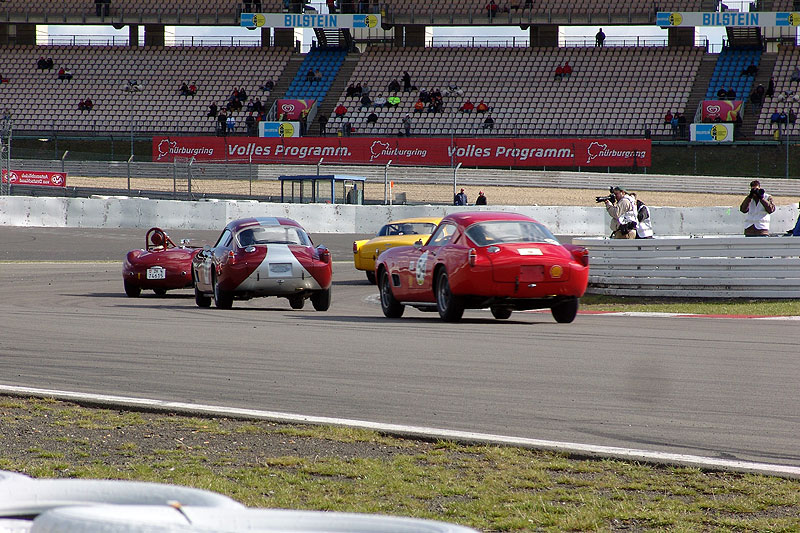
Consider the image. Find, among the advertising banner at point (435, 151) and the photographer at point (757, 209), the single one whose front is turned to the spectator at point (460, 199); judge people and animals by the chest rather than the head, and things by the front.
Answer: the advertising banner

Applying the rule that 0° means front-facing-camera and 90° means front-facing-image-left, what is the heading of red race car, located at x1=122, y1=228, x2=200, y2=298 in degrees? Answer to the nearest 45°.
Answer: approximately 180°

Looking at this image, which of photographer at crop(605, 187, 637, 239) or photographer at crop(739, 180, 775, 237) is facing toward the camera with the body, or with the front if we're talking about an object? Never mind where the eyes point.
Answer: photographer at crop(739, 180, 775, 237)

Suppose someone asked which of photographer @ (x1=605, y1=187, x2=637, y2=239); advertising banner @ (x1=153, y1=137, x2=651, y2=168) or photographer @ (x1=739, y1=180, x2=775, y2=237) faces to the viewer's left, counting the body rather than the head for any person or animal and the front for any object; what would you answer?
photographer @ (x1=605, y1=187, x2=637, y2=239)

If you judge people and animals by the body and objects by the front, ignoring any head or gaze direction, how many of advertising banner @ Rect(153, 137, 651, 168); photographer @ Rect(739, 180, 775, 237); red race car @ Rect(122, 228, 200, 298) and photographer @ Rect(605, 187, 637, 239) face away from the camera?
1

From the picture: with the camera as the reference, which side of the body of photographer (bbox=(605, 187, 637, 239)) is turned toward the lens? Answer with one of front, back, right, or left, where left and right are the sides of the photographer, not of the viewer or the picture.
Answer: left

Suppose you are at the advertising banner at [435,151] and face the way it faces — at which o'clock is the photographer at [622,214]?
The photographer is roughly at 12 o'clock from the advertising banner.

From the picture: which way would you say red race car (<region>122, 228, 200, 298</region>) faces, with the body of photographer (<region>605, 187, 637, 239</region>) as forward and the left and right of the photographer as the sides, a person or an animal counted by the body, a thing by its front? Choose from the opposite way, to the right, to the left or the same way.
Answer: to the right

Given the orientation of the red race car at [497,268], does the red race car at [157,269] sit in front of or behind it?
in front

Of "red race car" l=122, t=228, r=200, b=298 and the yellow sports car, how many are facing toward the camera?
0

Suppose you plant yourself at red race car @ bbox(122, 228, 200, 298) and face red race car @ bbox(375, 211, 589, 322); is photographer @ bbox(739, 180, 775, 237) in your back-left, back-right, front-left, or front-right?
front-left

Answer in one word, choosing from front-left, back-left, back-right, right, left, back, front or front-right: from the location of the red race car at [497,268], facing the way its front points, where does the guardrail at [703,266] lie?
right

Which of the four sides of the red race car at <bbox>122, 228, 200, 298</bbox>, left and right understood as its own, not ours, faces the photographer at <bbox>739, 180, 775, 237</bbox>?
right

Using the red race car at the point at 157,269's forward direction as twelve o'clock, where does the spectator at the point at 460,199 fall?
The spectator is roughly at 1 o'clock from the red race car.

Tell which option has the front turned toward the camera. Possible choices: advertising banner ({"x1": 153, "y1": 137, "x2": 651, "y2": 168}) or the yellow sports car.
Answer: the advertising banner

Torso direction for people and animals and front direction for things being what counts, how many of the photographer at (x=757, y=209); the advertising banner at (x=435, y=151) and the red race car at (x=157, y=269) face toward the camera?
2

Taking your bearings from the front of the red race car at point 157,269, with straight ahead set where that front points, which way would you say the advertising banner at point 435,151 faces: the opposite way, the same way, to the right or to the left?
the opposite way

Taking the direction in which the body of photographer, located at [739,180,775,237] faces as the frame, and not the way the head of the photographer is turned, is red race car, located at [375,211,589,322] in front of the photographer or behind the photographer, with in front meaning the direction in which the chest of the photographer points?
in front
